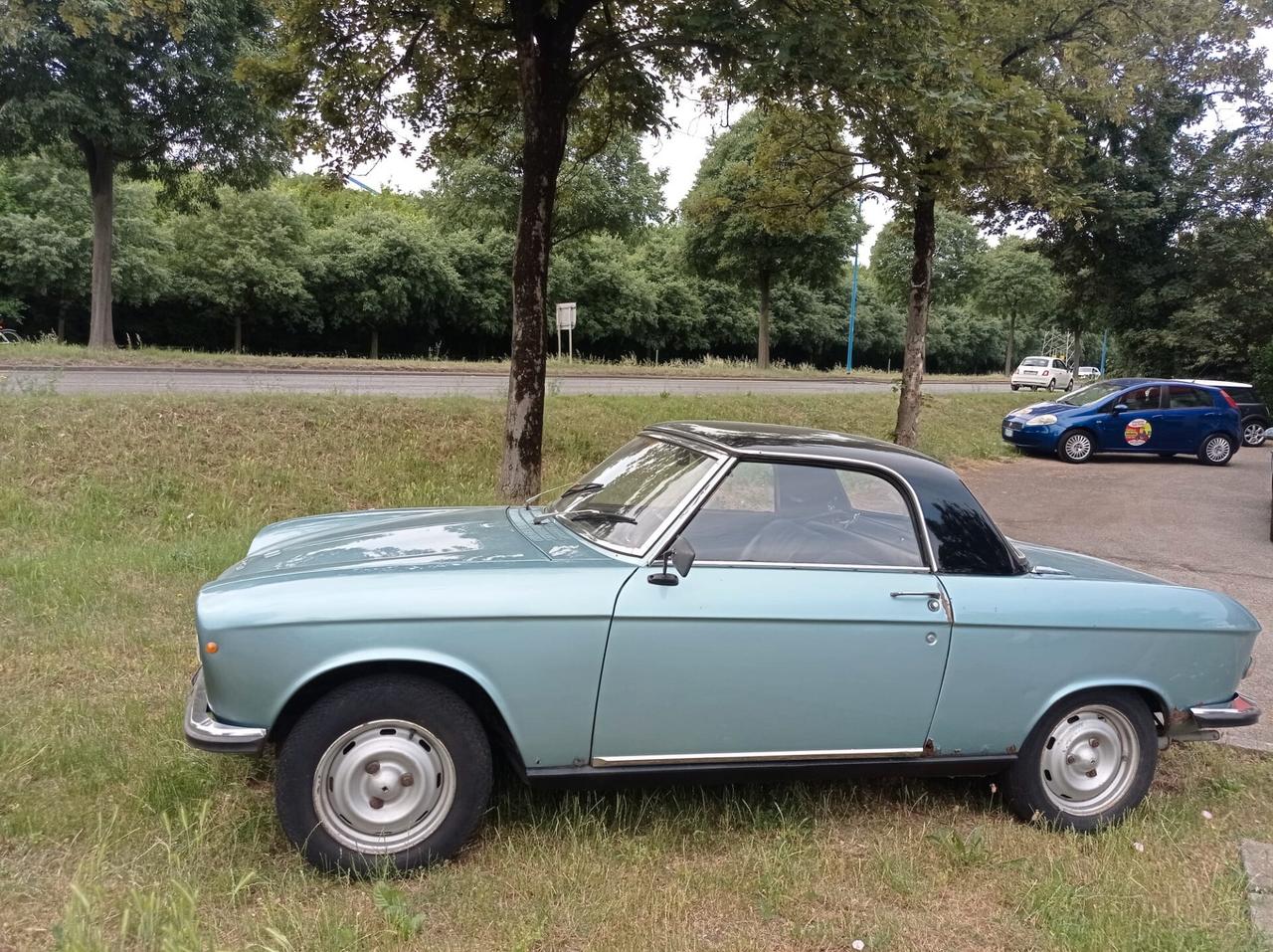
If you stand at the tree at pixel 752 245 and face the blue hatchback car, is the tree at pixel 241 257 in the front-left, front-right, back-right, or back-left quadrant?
back-right

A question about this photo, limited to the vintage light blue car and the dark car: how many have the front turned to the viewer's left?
2

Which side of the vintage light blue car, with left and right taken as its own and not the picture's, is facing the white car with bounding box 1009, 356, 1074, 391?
right

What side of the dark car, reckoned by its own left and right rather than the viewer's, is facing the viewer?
left

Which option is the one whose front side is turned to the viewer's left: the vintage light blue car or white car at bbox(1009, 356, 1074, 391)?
the vintage light blue car

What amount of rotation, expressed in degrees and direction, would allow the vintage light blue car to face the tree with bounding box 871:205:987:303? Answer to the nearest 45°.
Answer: approximately 90° to its right

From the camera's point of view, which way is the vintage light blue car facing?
to the viewer's left

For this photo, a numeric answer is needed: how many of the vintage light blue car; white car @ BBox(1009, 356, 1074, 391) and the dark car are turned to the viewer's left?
2
